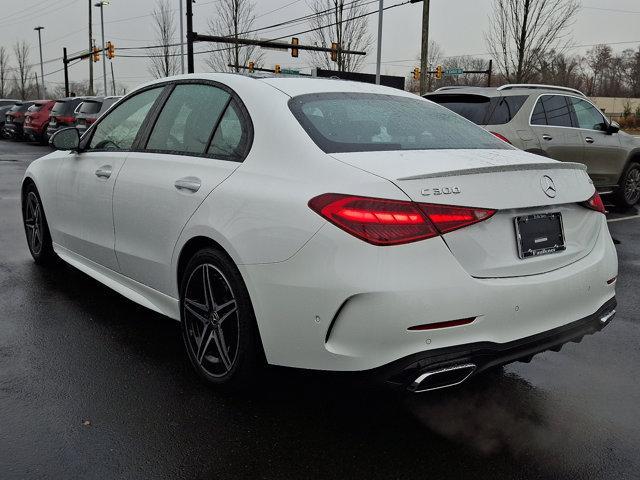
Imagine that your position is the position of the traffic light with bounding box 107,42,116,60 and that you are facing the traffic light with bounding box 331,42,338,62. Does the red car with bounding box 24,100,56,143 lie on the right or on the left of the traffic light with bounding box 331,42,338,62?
right

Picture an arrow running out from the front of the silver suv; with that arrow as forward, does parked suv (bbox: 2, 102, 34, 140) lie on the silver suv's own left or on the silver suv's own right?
on the silver suv's own left

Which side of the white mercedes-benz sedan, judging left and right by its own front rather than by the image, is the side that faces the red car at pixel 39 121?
front

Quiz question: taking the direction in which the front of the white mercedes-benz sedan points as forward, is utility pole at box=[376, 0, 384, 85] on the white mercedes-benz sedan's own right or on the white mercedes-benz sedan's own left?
on the white mercedes-benz sedan's own right

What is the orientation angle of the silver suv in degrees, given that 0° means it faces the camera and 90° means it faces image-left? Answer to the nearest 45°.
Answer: approximately 225°

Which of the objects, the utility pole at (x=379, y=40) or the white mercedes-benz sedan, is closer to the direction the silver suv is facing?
the utility pole

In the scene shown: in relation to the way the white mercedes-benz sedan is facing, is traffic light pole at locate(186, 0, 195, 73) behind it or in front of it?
in front

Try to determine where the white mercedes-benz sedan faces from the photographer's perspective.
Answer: facing away from the viewer and to the left of the viewer

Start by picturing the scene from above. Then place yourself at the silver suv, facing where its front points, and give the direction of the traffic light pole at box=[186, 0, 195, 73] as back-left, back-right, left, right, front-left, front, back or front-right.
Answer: left

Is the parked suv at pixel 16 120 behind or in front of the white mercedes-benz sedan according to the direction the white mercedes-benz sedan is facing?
in front

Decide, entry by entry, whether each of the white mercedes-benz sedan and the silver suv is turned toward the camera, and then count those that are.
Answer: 0

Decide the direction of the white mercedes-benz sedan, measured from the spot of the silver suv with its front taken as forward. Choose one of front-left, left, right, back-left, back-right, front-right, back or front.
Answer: back-right

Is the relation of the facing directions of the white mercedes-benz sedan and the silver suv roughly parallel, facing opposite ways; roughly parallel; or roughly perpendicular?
roughly perpendicular
